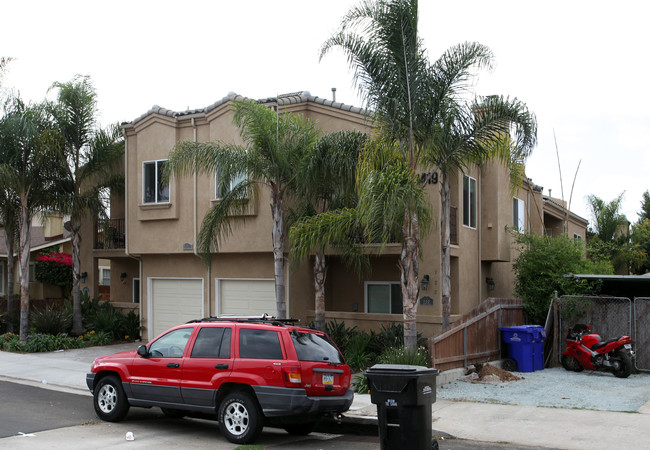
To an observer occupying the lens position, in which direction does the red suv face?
facing away from the viewer and to the left of the viewer

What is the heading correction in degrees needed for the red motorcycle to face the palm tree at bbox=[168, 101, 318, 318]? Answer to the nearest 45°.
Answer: approximately 45° to its left

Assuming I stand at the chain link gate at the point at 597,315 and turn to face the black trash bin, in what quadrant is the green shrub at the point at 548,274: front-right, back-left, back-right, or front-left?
back-right

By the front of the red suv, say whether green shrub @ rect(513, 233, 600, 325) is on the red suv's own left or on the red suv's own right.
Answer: on the red suv's own right

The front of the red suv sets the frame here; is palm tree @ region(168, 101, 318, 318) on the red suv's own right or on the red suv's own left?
on the red suv's own right

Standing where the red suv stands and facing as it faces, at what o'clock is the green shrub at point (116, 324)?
The green shrub is roughly at 1 o'clock from the red suv.

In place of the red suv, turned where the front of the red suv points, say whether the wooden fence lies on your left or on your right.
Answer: on your right

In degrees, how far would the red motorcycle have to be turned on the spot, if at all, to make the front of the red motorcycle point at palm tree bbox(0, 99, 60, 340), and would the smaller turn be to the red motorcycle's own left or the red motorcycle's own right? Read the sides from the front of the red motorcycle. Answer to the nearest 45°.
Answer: approximately 45° to the red motorcycle's own left

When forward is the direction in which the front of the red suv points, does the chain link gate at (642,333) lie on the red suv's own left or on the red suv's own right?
on the red suv's own right

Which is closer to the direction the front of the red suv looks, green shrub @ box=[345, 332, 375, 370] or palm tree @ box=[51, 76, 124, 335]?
the palm tree

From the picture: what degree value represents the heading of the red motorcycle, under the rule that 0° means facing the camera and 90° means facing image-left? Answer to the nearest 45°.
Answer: approximately 135°
